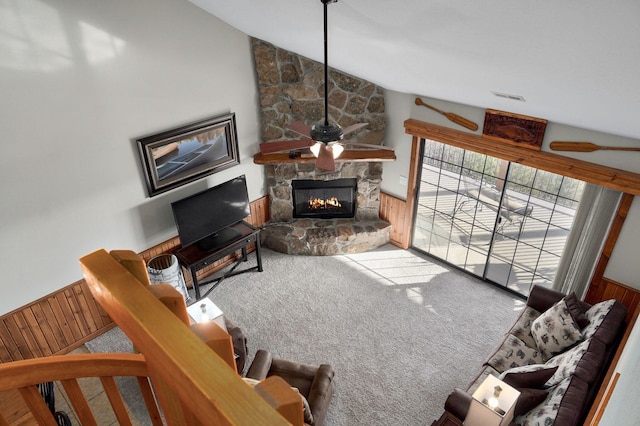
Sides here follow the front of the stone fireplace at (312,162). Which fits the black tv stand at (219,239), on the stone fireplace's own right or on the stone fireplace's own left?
on the stone fireplace's own right

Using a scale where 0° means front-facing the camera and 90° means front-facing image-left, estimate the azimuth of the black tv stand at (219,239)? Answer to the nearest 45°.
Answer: approximately 315°

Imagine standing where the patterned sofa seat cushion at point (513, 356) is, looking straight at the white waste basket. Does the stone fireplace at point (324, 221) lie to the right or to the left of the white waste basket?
right

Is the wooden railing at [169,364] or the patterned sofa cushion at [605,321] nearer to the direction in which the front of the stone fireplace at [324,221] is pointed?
the wooden railing

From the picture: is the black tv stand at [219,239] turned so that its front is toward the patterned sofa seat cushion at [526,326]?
yes

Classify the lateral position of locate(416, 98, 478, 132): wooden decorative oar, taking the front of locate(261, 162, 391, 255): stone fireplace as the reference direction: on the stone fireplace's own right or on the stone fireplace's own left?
on the stone fireplace's own left

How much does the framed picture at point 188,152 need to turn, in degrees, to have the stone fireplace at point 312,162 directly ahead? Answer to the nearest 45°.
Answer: approximately 45° to its left

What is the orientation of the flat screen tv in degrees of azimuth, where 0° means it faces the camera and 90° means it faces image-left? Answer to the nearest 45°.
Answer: approximately 315°

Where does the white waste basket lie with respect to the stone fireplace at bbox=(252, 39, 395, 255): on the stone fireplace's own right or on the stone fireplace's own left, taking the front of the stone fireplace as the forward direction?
on the stone fireplace's own right

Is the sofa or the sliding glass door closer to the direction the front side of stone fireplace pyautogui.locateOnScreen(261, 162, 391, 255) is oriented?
the sofa
